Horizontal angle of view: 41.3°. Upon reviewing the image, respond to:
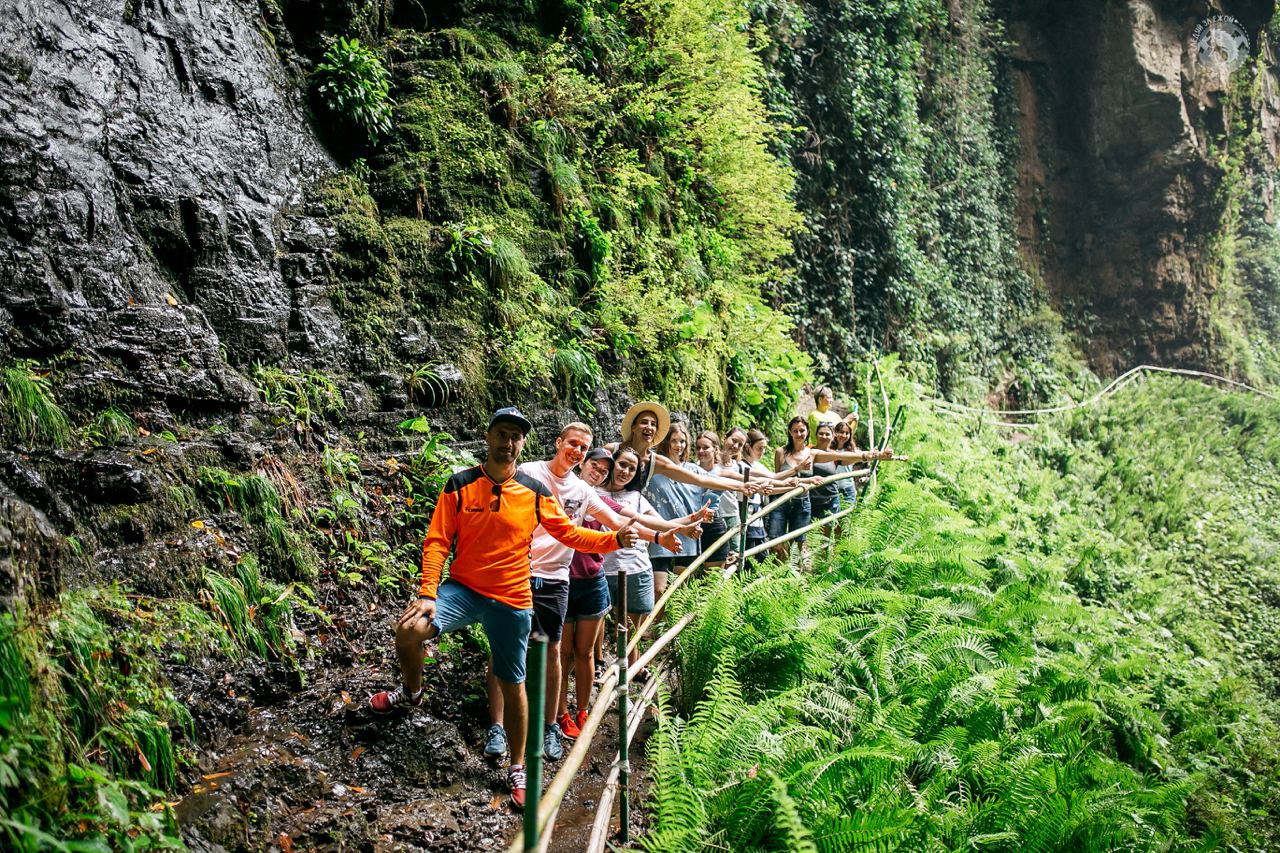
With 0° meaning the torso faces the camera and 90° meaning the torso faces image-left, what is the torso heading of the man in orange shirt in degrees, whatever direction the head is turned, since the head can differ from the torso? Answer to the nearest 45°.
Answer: approximately 0°

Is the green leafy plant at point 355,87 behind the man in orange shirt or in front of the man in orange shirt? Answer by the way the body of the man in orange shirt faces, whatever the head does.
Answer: behind

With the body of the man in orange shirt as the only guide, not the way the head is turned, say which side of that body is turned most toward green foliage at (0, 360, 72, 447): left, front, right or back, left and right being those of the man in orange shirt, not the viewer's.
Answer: right

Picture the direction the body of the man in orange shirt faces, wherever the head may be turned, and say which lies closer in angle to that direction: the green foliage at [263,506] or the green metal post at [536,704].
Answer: the green metal post

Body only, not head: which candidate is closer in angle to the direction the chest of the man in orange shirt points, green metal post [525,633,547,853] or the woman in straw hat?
the green metal post

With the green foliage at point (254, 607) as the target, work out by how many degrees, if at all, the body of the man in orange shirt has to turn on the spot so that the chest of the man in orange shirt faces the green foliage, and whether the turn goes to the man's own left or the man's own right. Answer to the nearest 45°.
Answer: approximately 135° to the man's own right

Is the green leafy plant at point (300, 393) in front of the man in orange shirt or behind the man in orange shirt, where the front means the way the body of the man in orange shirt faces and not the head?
behind
